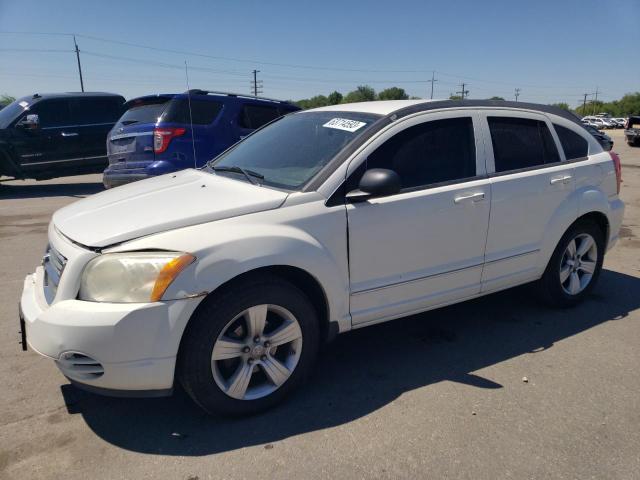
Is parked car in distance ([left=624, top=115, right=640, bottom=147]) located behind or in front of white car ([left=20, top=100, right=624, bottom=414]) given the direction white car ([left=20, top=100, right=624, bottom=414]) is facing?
behind

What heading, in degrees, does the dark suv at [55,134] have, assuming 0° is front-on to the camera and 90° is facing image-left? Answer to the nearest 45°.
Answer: approximately 45°

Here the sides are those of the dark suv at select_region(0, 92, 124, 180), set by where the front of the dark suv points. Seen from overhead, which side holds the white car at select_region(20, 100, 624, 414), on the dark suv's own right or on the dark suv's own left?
on the dark suv's own left

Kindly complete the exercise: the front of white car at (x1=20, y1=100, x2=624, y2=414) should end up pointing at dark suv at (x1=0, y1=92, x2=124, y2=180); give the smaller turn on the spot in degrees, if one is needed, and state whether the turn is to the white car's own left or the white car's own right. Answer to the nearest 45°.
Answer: approximately 90° to the white car's own right

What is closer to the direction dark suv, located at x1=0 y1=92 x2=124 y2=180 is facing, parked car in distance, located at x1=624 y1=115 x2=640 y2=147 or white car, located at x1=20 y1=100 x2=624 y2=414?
the white car

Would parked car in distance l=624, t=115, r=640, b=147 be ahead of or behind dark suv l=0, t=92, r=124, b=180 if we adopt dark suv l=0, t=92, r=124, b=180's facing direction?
behind

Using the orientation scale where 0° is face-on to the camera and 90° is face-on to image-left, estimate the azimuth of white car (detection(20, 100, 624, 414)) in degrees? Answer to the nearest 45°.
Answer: approximately 45°
